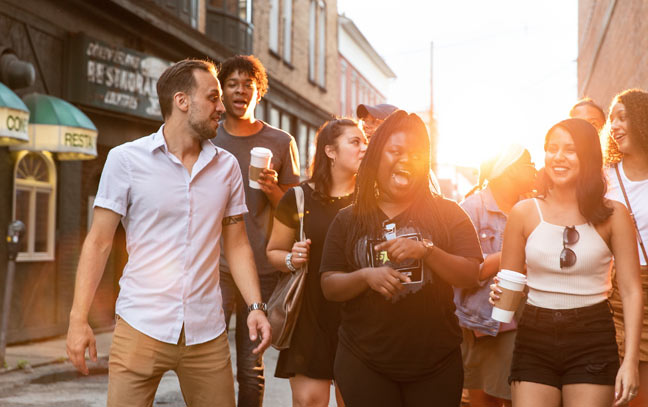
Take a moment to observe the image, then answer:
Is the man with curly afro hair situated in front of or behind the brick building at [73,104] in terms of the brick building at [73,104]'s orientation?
in front

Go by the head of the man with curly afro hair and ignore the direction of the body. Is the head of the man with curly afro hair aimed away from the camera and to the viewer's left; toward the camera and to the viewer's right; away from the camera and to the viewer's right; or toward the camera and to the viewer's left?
toward the camera and to the viewer's left

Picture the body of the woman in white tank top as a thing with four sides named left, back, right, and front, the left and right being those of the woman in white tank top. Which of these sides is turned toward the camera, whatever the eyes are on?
front

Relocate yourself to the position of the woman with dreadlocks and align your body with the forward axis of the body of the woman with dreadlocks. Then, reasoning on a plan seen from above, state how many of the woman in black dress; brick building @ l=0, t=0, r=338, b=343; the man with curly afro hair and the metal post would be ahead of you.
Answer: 0

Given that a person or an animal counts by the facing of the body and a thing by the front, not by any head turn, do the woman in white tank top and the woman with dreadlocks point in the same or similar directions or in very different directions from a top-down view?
same or similar directions

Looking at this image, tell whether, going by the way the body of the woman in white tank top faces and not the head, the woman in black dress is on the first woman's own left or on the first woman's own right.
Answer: on the first woman's own right

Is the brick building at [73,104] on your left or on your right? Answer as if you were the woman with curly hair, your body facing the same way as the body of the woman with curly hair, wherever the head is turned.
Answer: on your right

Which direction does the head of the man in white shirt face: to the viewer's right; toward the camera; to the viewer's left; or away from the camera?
to the viewer's right

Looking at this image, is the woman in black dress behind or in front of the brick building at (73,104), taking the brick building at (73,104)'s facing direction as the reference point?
in front

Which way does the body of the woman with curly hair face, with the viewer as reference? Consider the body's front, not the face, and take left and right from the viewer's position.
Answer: facing the viewer and to the left of the viewer

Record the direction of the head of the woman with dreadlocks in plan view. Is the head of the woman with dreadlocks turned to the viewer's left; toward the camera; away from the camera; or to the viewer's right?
toward the camera

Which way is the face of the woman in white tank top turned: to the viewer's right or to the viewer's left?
to the viewer's left

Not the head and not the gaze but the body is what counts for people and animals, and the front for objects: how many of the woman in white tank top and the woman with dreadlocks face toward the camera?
2

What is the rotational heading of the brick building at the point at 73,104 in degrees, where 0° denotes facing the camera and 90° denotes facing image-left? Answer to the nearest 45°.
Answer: approximately 315°

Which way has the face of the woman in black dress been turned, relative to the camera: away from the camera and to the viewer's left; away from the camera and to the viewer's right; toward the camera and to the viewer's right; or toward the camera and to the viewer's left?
toward the camera and to the viewer's right

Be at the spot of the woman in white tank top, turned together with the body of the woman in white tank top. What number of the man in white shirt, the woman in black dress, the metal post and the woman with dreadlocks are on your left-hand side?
0

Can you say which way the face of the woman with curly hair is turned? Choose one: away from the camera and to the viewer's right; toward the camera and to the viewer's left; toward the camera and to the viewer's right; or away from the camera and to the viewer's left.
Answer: toward the camera and to the viewer's left

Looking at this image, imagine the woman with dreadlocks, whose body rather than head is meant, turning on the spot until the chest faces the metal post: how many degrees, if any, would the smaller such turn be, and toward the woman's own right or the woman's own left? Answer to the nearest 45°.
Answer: approximately 135° to the woman's own right

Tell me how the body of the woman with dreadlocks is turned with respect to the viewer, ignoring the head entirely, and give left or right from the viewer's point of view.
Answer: facing the viewer
